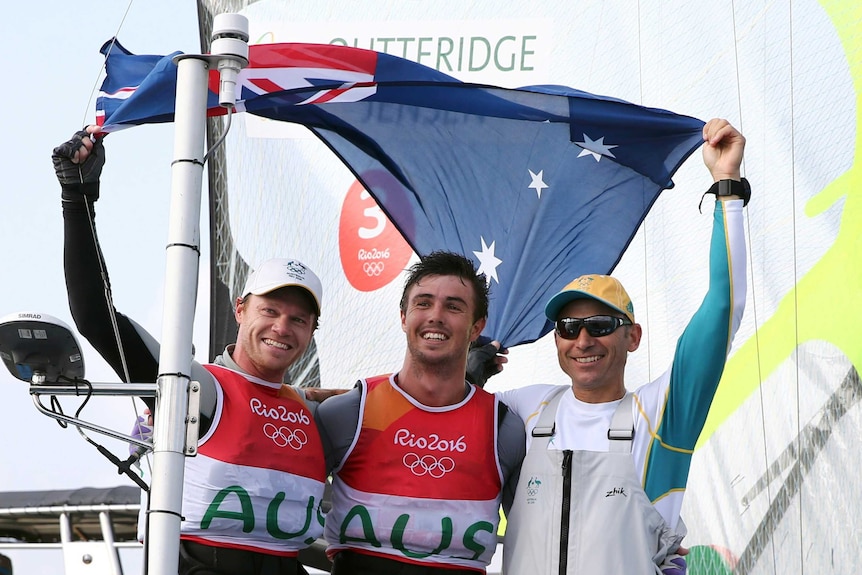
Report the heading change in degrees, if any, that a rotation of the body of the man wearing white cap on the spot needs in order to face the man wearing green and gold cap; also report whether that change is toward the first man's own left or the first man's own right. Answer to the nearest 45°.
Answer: approximately 45° to the first man's own left

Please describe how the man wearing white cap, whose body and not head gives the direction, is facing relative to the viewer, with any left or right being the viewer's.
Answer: facing the viewer and to the right of the viewer

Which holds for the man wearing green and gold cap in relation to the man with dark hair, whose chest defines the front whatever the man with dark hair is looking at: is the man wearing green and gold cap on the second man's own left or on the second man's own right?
on the second man's own left

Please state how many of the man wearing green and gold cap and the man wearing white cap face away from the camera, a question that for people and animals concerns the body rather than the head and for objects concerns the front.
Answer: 0

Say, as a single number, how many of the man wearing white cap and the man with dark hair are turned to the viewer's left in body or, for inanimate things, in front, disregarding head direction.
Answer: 0

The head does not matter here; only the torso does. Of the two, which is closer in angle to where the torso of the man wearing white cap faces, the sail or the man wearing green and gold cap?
the man wearing green and gold cap

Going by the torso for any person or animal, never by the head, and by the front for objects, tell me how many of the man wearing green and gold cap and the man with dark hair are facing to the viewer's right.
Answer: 0

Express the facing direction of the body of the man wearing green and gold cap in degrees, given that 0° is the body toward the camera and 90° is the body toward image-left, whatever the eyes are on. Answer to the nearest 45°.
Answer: approximately 45°
